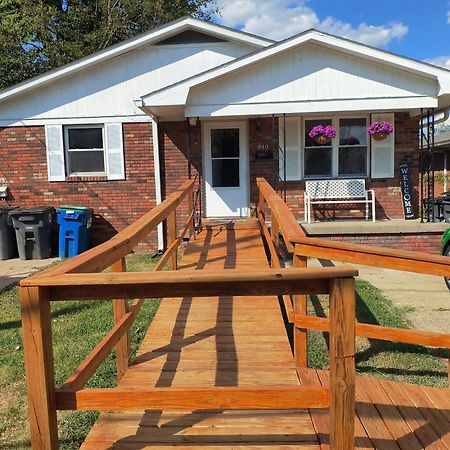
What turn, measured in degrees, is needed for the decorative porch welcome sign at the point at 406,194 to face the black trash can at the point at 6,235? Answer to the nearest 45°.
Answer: approximately 90° to its right

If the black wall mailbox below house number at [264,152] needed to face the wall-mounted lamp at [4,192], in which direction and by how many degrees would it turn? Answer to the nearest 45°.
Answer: approximately 90° to its right
